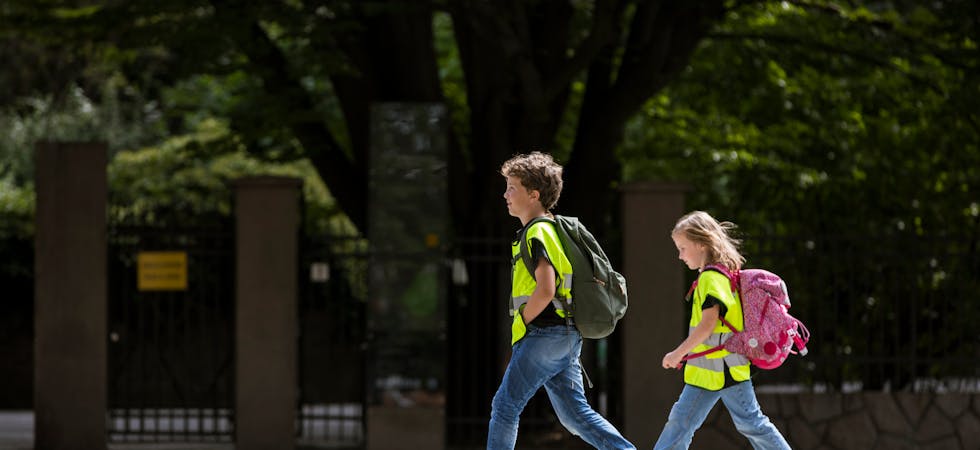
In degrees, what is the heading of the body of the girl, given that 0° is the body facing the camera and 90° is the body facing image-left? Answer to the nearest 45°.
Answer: approximately 90°

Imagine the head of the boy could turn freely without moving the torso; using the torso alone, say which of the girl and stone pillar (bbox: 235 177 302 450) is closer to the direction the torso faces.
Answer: the stone pillar

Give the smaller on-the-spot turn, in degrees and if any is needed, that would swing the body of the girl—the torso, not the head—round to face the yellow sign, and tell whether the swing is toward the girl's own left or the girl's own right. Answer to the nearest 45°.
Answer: approximately 45° to the girl's own right

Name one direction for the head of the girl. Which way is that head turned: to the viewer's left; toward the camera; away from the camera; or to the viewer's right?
to the viewer's left

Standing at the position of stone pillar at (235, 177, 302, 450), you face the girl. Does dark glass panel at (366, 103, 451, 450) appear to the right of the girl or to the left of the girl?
left

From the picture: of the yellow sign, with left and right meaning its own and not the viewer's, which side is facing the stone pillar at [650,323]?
left

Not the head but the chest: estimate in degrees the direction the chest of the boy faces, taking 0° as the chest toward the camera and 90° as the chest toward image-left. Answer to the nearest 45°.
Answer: approximately 90°

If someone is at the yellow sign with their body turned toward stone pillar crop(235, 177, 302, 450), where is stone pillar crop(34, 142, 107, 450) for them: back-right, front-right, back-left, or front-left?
back-right

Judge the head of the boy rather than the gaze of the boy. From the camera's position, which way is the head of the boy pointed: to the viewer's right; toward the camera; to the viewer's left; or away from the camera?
to the viewer's left

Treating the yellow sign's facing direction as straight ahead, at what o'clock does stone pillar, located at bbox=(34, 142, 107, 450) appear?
The stone pillar is roughly at 3 o'clock from the yellow sign.

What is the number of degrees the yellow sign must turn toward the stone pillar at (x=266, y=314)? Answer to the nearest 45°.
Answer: approximately 45° to its left

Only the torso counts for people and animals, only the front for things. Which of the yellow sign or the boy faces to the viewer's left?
the boy
